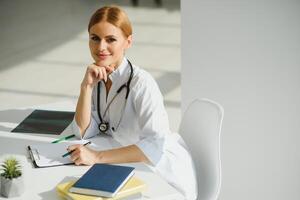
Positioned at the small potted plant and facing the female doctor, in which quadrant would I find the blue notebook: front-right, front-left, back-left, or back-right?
front-right

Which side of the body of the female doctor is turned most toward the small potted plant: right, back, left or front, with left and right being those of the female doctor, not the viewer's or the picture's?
front

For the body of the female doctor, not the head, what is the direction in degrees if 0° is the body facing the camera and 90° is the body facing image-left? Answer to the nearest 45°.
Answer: approximately 45°
